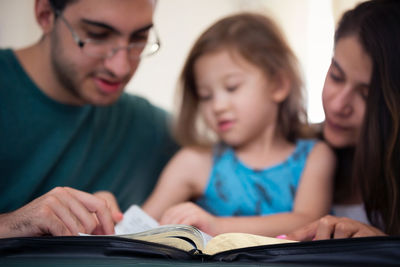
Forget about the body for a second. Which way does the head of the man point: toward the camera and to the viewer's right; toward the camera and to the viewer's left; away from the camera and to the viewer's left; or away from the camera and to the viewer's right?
toward the camera and to the viewer's right

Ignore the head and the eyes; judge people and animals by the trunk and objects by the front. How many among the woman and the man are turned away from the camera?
0

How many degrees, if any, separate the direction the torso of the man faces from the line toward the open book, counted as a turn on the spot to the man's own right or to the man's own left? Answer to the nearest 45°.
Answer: approximately 45° to the man's own right

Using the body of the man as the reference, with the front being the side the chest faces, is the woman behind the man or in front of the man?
in front

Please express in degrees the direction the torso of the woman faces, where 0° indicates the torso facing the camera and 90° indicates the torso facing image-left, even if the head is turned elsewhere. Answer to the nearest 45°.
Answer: approximately 45°

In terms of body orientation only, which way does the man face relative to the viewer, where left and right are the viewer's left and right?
facing the viewer and to the right of the viewer

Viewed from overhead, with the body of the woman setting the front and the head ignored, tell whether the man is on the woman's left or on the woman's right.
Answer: on the woman's right
